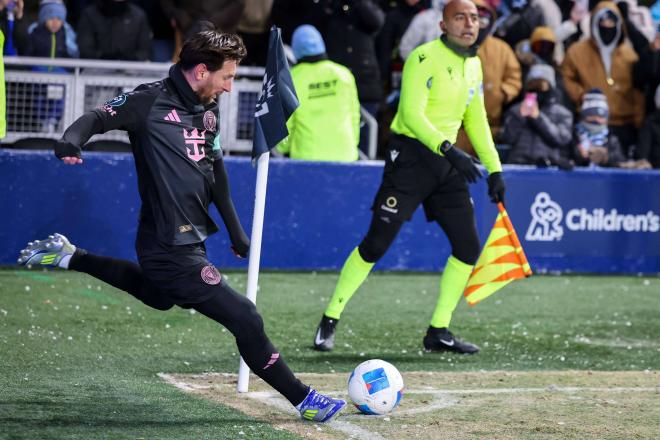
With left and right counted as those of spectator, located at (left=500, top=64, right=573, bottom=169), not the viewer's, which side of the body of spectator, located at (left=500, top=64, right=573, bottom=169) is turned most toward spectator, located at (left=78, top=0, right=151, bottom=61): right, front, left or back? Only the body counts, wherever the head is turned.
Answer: right

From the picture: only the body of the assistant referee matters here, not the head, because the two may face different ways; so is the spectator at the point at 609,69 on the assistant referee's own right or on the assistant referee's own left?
on the assistant referee's own left

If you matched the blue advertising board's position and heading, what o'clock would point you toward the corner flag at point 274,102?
The corner flag is roughly at 12 o'clock from the blue advertising board.

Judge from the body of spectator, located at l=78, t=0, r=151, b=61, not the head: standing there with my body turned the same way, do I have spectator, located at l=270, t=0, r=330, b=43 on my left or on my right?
on my left

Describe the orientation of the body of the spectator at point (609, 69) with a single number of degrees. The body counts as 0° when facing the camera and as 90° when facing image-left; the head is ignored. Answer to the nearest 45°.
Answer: approximately 0°

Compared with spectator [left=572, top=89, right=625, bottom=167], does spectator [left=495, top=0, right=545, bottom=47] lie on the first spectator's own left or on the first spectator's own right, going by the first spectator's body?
on the first spectator's own right

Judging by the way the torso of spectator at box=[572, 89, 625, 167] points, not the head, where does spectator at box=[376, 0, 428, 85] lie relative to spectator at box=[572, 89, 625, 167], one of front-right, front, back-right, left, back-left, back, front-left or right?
right

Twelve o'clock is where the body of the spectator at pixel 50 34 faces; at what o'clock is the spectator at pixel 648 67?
the spectator at pixel 648 67 is roughly at 9 o'clock from the spectator at pixel 50 34.

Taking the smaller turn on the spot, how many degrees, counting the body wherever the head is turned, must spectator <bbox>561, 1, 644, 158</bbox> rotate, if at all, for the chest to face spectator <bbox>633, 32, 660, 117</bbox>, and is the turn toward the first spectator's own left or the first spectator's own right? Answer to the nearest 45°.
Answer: approximately 90° to the first spectator's own left
